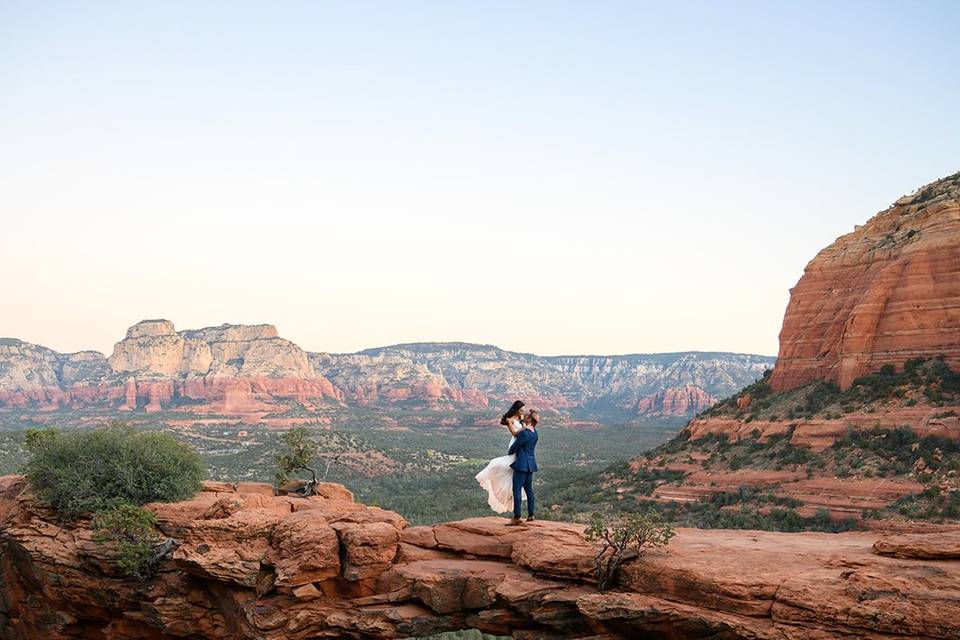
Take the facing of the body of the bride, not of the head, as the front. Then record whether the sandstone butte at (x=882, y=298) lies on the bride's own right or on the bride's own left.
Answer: on the bride's own left

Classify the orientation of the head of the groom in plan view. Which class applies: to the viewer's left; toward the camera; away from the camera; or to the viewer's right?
to the viewer's left

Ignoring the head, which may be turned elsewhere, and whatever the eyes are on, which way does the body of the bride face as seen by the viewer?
to the viewer's right

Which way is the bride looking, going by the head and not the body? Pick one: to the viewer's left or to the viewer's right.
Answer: to the viewer's right

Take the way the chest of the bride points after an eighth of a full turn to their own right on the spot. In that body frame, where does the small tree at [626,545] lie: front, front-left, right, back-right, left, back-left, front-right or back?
front

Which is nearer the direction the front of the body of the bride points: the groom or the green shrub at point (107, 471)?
the groom

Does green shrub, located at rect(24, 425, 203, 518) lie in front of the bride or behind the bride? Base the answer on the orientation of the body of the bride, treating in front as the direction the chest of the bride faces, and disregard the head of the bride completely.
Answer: behind

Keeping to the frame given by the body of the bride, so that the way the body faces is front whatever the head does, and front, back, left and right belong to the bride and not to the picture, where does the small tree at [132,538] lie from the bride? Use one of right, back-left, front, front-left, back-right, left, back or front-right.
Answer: back
